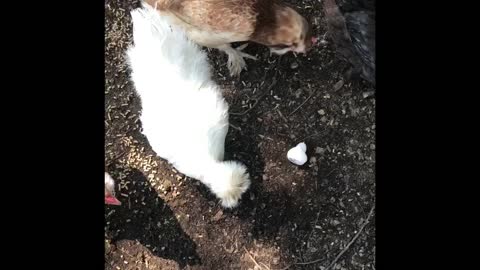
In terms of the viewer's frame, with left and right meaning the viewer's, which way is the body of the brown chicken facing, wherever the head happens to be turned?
facing to the right of the viewer
